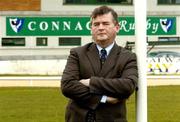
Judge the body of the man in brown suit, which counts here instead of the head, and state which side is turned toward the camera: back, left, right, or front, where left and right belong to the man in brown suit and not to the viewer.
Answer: front

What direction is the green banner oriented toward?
toward the camera

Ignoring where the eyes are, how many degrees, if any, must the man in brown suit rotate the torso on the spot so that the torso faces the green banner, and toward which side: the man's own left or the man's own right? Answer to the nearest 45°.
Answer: approximately 180°

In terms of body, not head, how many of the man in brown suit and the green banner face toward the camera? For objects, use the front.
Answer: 2

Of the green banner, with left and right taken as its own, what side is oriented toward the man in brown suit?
front
